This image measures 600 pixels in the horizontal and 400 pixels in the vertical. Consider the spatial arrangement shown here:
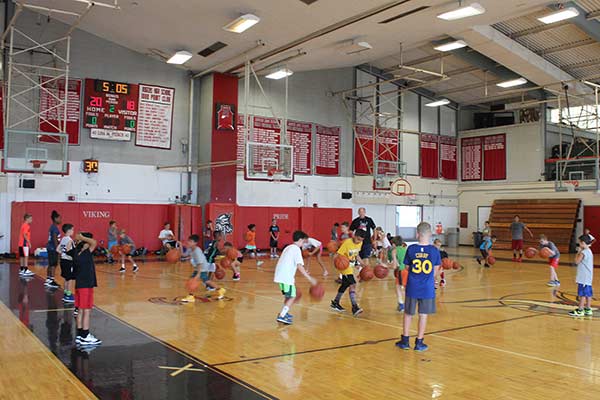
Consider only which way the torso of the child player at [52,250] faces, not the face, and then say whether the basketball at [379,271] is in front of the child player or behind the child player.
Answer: in front

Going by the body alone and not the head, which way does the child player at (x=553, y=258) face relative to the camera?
to the viewer's left

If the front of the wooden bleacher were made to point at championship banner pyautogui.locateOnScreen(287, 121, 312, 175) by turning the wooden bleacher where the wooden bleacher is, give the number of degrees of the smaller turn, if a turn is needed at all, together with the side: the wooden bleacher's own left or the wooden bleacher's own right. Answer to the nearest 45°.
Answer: approximately 45° to the wooden bleacher's own right

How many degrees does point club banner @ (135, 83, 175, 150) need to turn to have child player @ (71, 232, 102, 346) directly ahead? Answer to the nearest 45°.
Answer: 0° — it already faces them

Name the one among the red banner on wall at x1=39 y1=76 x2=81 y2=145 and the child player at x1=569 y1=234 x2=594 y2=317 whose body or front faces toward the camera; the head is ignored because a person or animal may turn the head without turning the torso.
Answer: the red banner on wall

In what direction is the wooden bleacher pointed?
toward the camera

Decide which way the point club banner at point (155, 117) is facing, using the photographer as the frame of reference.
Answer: facing the viewer

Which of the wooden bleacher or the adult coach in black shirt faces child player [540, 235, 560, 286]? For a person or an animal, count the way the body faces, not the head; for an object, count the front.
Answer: the wooden bleacher

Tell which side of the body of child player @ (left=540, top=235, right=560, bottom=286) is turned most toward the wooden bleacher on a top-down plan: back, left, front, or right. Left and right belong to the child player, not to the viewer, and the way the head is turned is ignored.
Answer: right

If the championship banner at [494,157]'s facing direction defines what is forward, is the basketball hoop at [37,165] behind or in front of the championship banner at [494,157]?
in front

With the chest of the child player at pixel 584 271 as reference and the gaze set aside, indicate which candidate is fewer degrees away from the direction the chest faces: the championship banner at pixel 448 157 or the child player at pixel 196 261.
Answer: the child player

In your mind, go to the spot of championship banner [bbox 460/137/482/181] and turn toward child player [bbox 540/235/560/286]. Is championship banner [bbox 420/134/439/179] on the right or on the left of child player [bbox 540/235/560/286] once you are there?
right

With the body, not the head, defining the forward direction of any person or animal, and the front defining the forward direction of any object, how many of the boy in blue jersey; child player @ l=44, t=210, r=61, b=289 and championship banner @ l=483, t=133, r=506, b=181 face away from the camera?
1

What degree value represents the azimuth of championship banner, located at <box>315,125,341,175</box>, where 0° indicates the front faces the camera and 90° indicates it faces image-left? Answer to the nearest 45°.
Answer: approximately 0°

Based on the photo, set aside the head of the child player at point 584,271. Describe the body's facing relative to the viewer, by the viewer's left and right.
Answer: facing to the left of the viewer

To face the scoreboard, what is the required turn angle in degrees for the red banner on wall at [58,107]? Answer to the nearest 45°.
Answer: approximately 90° to its left

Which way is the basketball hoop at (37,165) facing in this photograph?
toward the camera
